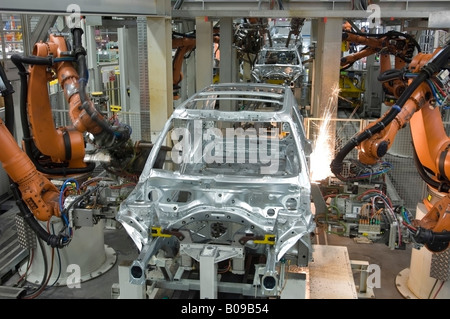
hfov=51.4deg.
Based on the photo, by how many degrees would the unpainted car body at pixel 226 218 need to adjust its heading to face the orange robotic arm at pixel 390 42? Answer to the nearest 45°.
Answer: approximately 135° to its left

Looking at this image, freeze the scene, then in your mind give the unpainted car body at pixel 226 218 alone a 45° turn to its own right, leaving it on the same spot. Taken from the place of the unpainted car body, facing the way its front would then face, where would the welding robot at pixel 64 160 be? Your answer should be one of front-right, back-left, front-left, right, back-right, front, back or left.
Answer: right

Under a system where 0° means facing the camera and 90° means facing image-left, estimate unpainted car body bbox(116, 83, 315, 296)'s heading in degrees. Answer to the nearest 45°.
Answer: approximately 0°

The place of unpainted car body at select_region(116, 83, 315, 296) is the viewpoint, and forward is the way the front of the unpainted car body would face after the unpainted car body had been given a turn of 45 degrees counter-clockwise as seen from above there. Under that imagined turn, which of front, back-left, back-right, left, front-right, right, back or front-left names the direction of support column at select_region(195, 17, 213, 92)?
back-left

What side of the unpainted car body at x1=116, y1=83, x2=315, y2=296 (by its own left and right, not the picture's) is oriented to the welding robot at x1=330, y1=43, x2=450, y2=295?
left

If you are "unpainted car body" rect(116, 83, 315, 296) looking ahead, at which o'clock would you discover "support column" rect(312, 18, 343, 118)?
The support column is roughly at 7 o'clock from the unpainted car body.

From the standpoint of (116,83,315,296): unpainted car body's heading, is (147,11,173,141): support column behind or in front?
behind

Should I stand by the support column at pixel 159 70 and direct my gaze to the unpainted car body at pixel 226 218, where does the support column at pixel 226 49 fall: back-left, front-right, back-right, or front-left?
back-left

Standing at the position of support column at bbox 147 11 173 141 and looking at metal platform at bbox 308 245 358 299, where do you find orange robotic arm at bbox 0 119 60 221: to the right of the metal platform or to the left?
right

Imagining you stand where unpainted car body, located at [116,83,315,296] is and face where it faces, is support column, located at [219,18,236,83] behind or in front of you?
behind

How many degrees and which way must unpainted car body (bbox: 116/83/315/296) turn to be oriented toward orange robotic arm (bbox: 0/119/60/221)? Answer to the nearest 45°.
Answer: approximately 90° to its right

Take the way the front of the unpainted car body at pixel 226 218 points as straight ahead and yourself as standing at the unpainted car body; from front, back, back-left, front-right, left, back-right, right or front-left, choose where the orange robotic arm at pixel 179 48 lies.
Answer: back
